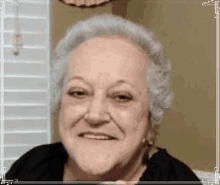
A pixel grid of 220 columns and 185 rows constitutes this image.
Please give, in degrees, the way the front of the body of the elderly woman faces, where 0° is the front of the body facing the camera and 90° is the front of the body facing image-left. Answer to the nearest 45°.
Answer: approximately 0°
